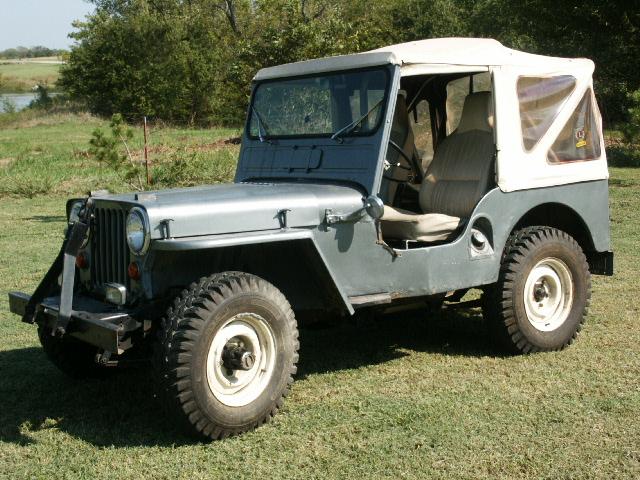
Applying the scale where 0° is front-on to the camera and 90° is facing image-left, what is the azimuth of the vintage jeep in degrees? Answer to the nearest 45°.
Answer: approximately 45°
